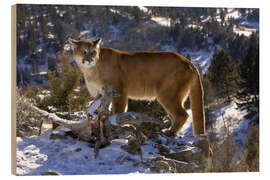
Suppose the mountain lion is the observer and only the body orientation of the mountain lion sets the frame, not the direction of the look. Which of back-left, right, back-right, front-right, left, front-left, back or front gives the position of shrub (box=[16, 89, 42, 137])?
front

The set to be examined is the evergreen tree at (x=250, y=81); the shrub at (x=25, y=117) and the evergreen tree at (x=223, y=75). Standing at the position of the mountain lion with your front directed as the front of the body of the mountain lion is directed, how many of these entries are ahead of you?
1

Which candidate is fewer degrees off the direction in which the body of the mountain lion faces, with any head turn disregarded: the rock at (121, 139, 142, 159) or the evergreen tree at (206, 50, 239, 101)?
the rock

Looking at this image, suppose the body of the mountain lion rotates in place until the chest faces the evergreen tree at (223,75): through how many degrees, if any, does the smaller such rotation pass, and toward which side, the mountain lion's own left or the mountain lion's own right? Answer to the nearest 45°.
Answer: approximately 135° to the mountain lion's own right

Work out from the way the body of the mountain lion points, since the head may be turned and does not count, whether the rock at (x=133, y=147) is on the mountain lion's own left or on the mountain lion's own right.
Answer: on the mountain lion's own left

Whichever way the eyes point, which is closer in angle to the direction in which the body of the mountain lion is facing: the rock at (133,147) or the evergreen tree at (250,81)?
the rock

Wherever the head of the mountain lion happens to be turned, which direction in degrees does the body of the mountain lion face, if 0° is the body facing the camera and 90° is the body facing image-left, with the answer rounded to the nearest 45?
approximately 90°

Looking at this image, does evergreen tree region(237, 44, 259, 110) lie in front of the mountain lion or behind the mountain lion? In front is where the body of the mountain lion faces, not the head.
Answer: behind
